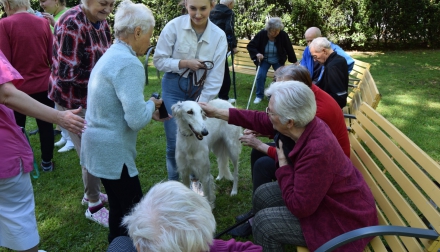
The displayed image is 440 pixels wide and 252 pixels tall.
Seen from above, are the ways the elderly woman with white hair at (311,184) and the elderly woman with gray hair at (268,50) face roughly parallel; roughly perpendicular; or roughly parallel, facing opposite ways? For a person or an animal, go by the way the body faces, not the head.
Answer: roughly perpendicular

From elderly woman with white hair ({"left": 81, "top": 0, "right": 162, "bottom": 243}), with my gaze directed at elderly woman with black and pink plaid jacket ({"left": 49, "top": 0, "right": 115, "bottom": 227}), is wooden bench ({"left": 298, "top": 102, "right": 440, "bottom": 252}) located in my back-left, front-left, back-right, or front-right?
back-right

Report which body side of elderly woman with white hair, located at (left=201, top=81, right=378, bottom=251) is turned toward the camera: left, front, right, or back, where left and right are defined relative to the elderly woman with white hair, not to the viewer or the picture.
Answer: left

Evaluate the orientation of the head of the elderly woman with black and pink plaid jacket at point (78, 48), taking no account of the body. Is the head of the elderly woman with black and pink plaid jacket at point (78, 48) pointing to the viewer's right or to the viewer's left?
to the viewer's right

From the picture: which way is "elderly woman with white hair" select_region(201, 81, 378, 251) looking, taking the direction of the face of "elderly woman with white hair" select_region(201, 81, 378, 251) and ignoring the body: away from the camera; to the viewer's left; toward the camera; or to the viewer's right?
to the viewer's left

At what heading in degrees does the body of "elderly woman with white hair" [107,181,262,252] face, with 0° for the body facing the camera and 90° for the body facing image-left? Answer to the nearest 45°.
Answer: approximately 180°

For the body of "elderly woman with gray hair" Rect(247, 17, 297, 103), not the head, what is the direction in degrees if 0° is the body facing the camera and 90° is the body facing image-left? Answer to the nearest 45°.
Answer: approximately 0°
